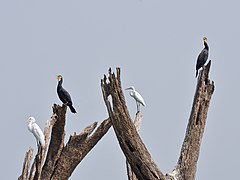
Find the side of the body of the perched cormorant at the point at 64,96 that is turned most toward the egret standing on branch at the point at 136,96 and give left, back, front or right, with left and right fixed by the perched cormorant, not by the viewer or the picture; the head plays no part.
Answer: back

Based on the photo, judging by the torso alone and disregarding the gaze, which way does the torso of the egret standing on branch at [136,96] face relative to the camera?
to the viewer's left

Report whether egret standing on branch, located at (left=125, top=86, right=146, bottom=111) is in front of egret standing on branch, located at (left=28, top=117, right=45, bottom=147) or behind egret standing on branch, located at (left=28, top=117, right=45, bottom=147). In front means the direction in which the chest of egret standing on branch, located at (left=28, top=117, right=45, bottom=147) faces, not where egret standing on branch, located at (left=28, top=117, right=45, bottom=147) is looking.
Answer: behind

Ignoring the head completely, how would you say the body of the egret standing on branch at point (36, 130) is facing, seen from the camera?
to the viewer's left

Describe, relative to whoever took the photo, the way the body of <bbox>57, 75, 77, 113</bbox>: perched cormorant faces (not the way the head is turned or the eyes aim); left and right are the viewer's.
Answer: facing to the left of the viewer
